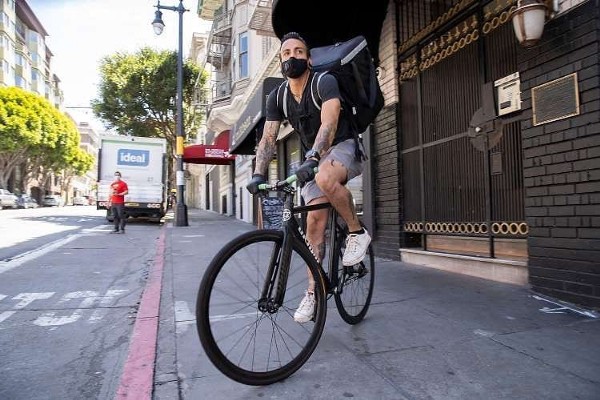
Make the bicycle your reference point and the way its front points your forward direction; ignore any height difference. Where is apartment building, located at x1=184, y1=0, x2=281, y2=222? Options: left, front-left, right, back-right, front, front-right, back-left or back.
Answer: back-right

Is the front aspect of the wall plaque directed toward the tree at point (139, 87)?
no

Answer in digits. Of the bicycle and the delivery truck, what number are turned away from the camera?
1

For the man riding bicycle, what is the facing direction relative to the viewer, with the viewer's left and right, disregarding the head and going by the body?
facing the viewer and to the left of the viewer

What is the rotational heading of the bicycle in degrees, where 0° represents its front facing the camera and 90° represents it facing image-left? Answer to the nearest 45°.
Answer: approximately 45°

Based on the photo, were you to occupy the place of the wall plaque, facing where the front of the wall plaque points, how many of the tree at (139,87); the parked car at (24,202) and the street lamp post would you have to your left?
0

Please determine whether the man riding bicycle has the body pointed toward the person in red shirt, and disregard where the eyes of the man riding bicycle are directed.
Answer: no

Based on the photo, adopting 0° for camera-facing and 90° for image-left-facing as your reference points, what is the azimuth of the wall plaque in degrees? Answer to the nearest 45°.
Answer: approximately 45°

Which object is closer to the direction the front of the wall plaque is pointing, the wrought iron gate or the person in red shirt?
the person in red shirt

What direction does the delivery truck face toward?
away from the camera

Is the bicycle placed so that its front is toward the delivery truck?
no

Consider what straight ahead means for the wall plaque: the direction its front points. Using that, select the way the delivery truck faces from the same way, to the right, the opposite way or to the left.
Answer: to the right

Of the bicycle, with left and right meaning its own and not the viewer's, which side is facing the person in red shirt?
right

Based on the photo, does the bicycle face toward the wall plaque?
no

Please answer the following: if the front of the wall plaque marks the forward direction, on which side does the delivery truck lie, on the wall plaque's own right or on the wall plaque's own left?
on the wall plaque's own right
